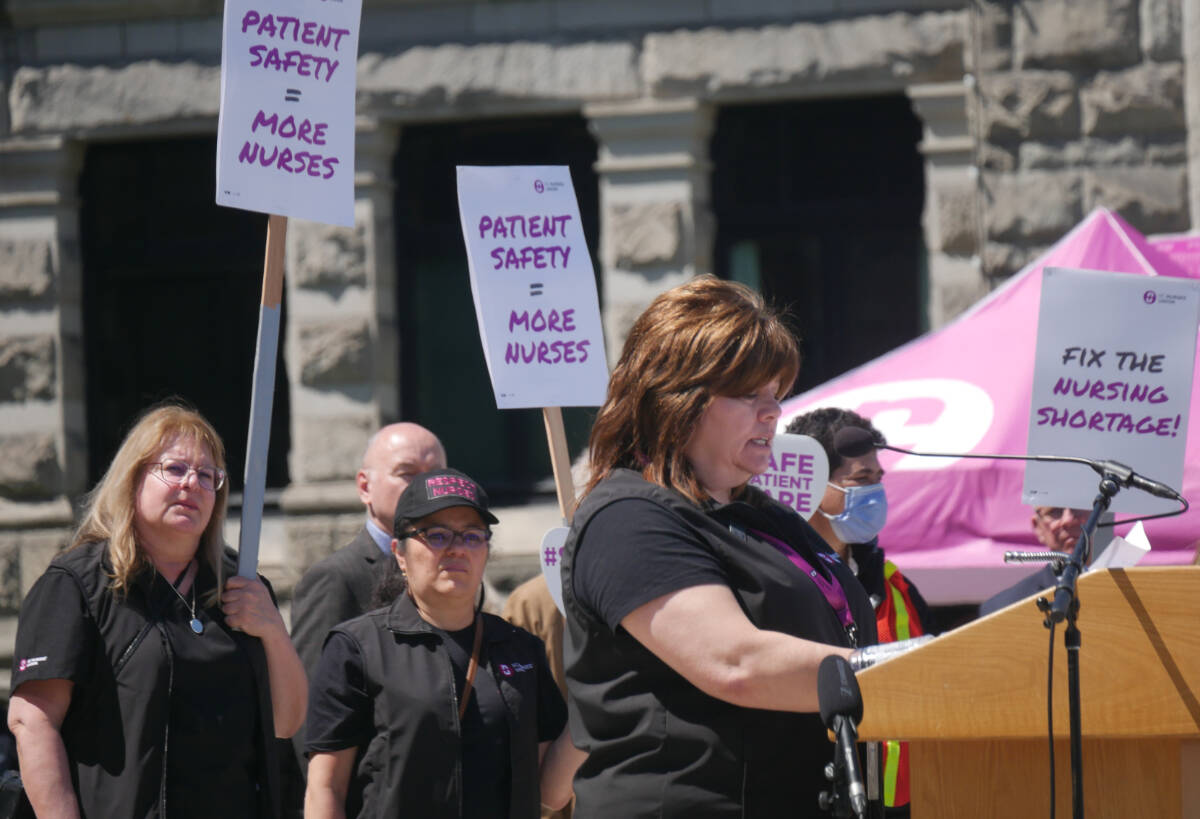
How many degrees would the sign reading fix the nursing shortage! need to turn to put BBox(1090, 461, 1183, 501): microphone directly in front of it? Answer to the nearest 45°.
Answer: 0° — it already faces it

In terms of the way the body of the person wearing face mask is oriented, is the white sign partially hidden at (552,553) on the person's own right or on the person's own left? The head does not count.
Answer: on the person's own right

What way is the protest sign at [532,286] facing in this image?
toward the camera

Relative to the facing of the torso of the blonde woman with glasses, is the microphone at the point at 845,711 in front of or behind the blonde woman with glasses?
in front

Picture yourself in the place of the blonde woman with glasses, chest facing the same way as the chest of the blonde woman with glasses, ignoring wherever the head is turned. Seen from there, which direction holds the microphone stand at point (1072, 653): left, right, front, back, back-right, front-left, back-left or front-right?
front

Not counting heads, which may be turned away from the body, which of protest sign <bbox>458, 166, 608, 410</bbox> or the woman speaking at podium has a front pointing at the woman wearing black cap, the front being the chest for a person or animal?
the protest sign

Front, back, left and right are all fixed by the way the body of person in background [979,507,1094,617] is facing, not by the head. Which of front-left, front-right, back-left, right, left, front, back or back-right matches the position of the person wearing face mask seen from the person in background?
right

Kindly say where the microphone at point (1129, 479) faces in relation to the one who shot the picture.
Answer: facing to the left of the viewer

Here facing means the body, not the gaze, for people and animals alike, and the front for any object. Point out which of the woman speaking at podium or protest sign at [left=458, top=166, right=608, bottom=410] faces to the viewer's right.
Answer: the woman speaking at podium

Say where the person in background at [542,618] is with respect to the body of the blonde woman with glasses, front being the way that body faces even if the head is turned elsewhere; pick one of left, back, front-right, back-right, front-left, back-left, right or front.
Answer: left

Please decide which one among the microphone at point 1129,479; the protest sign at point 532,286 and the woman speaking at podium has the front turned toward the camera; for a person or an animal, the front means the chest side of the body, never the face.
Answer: the protest sign

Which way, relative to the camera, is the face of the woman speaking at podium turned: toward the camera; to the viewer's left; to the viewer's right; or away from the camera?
to the viewer's right

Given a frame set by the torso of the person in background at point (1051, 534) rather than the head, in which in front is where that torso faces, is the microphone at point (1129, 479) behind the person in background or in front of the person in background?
in front

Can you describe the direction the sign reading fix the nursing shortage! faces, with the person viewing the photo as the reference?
facing the viewer

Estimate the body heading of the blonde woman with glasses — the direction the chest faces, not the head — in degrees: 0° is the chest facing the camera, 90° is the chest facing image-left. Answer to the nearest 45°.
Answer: approximately 315°
